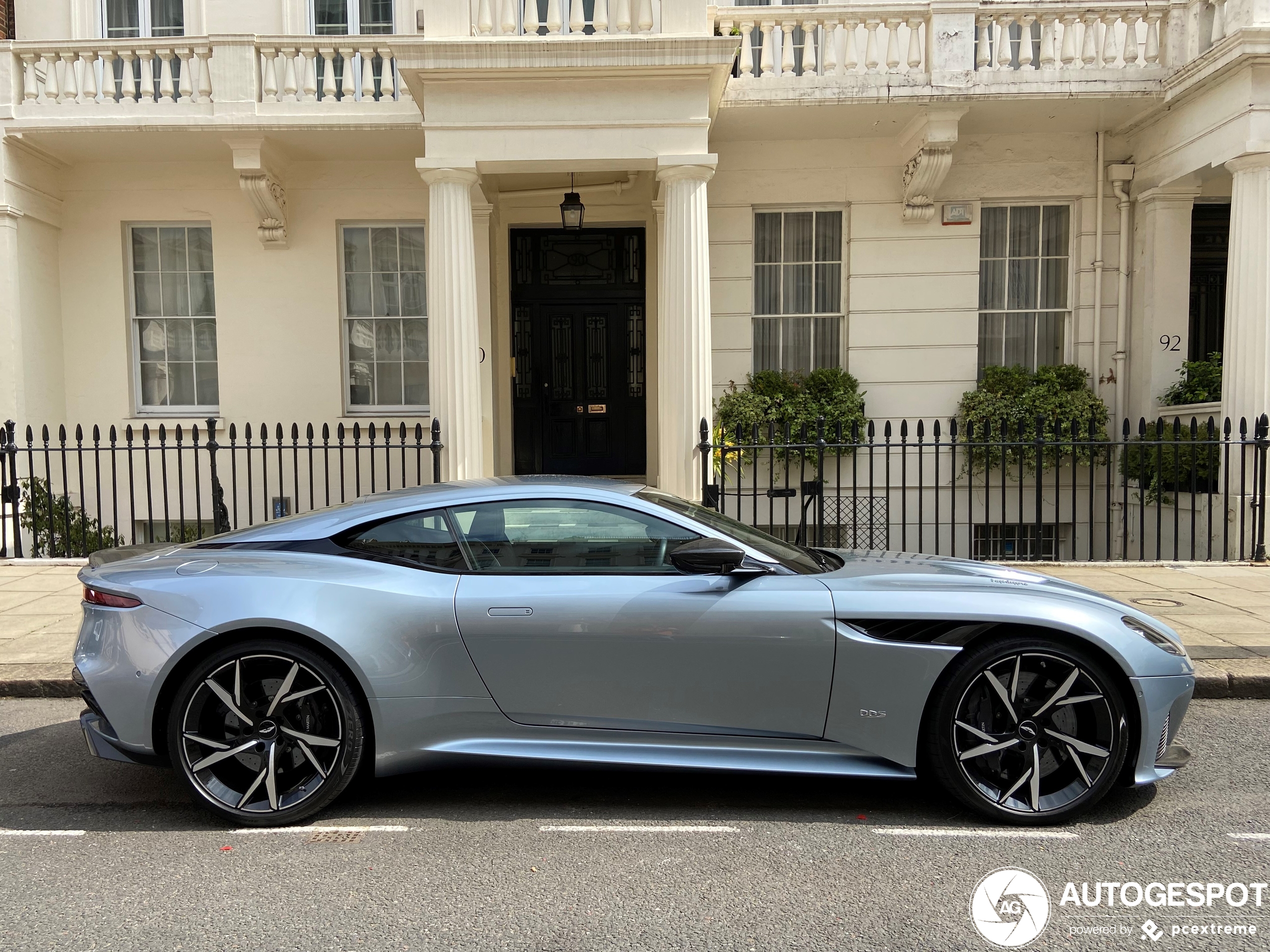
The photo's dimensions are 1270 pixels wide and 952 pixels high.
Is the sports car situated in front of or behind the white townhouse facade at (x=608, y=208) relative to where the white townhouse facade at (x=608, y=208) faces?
in front

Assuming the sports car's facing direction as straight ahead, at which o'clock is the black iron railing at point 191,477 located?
The black iron railing is roughly at 8 o'clock from the sports car.

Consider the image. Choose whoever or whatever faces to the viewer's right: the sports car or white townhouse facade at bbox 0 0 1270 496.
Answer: the sports car

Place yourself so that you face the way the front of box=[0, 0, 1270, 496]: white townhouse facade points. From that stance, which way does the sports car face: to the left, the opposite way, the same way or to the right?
to the left

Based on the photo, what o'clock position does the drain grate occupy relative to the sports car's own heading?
The drain grate is roughly at 6 o'clock from the sports car.

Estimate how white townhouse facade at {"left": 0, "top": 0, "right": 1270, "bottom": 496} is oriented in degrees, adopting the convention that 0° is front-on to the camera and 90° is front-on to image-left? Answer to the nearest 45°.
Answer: approximately 0°

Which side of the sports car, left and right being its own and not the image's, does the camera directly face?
right

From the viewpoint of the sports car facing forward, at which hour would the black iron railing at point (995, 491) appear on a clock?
The black iron railing is roughly at 10 o'clock from the sports car.

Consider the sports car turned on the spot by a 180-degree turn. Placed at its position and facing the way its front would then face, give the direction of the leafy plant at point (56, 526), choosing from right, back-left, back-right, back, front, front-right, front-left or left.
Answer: front-right

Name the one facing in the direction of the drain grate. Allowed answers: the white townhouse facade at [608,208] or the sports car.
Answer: the white townhouse facade

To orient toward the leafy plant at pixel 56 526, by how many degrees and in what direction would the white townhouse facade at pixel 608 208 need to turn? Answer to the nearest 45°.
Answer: approximately 90° to its right

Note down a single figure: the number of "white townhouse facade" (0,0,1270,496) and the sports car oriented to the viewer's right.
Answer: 1

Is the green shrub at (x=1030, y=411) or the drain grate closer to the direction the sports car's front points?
the green shrub

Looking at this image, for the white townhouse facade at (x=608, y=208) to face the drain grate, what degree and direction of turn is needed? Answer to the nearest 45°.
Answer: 0° — it already faces it

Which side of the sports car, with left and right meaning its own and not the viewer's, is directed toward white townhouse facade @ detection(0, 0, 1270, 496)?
left
